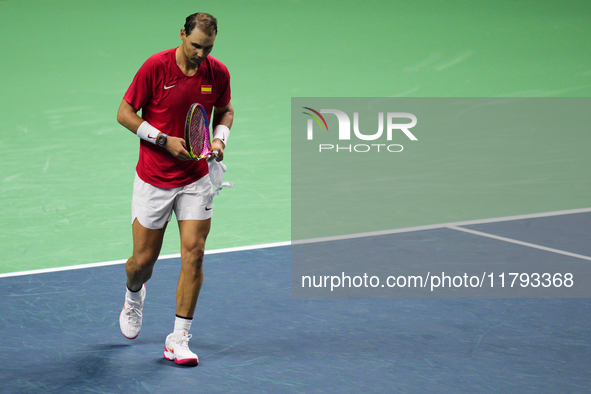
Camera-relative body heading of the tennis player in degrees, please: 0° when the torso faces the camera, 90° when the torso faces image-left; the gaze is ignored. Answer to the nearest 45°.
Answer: approximately 315°
